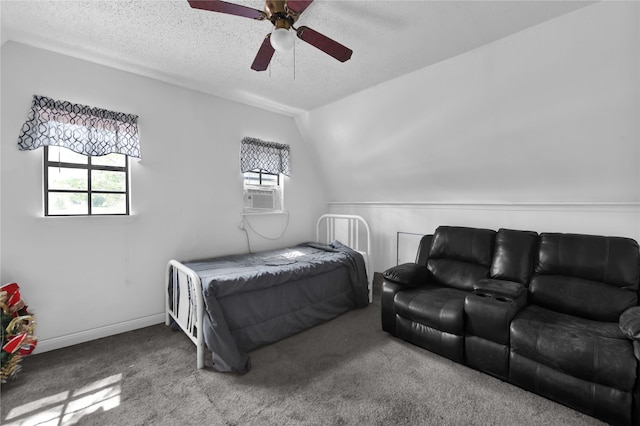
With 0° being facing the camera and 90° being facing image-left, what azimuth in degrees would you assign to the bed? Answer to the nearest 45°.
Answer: approximately 45°

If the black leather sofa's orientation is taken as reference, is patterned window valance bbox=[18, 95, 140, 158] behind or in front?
in front

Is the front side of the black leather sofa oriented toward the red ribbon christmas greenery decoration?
yes

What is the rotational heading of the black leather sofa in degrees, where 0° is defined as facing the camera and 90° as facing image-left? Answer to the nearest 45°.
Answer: approximately 45°

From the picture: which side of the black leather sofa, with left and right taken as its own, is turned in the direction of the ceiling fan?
front

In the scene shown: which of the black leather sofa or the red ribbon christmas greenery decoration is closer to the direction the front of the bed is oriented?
the red ribbon christmas greenery decoration

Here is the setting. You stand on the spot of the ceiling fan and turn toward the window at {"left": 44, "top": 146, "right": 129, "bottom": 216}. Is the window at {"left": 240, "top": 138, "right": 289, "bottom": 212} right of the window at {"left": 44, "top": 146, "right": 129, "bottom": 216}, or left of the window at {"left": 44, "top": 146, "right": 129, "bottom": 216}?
right

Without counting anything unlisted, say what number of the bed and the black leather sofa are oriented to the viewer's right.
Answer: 0
